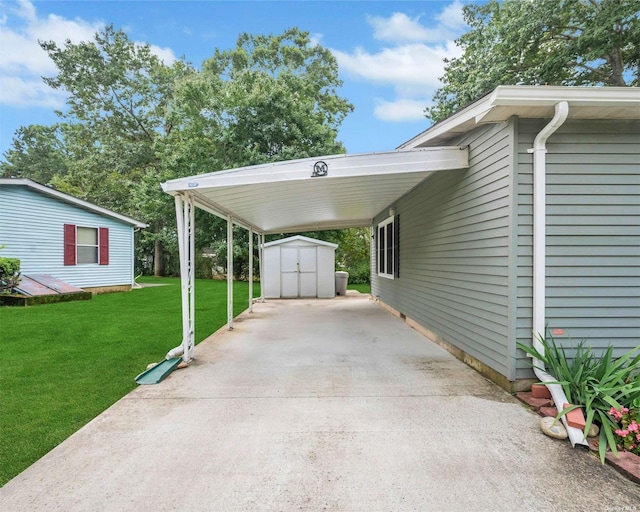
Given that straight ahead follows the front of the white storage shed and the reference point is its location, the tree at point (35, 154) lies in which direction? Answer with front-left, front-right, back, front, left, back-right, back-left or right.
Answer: back-right

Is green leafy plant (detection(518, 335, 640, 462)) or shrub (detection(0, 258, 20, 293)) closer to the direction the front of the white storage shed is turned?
the green leafy plant

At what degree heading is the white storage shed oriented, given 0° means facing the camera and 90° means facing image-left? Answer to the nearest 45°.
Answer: approximately 0°

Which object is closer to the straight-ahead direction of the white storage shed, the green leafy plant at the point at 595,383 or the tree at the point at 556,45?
the green leafy plant

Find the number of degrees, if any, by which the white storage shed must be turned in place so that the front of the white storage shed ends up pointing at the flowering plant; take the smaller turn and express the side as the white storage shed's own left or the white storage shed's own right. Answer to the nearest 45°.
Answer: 0° — it already faces it

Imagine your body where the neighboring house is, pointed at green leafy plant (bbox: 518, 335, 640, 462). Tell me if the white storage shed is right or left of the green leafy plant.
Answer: left

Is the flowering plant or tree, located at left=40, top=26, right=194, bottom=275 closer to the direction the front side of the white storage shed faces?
the flowering plant

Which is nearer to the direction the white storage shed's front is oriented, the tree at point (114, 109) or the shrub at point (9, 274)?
the shrub

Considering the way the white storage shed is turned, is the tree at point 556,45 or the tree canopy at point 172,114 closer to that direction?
the tree

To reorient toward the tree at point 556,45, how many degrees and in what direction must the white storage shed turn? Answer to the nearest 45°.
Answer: approximately 90° to its left
